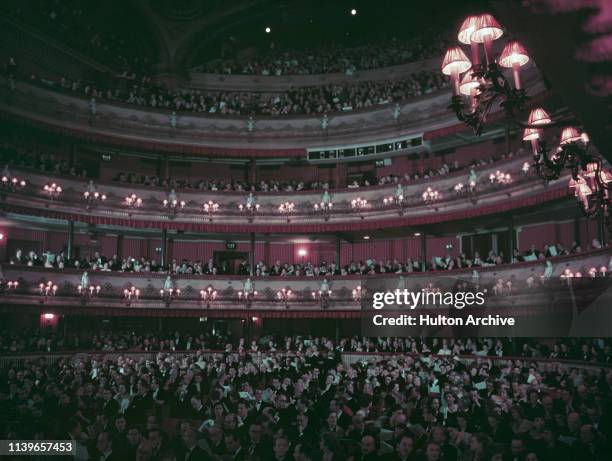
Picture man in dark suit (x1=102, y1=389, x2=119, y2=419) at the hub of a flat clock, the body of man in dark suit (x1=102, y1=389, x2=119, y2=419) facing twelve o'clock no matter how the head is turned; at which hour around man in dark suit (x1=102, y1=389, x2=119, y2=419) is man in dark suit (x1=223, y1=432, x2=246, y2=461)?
man in dark suit (x1=223, y1=432, x2=246, y2=461) is roughly at 10 o'clock from man in dark suit (x1=102, y1=389, x2=119, y2=419).

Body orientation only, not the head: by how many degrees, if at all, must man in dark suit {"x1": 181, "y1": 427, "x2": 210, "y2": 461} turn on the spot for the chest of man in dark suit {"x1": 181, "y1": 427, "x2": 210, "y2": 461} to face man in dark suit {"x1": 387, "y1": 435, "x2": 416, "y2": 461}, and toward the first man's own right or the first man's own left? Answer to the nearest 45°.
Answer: approximately 90° to the first man's own left

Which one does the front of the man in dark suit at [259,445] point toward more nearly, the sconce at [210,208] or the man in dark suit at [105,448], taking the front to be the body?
the man in dark suit

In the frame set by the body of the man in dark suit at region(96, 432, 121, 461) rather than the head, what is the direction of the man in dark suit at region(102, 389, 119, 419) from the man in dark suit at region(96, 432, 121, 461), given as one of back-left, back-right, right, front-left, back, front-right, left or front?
back-right

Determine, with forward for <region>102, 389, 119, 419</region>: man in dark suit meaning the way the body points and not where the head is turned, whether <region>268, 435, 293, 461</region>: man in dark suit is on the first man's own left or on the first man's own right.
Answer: on the first man's own left
